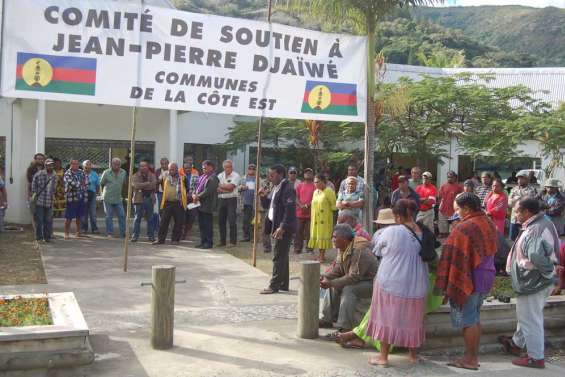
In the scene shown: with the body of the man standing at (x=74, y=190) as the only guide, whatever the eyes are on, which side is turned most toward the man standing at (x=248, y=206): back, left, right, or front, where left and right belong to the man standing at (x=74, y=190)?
left

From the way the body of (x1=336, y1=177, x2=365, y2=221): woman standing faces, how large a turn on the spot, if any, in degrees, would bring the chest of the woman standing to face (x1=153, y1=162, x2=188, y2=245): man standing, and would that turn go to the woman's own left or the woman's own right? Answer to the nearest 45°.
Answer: approximately 135° to the woman's own right

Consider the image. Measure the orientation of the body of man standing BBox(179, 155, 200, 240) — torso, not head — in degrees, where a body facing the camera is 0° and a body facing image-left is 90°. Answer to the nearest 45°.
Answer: approximately 0°

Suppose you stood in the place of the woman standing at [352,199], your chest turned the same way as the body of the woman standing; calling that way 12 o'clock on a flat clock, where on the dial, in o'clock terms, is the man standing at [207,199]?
The man standing is roughly at 4 o'clock from the woman standing.

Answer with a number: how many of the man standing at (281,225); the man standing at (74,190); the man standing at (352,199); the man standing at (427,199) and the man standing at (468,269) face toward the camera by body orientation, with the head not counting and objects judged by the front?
3

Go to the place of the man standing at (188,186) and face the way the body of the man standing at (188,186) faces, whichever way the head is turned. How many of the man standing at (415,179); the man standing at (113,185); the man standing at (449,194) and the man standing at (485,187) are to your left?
3

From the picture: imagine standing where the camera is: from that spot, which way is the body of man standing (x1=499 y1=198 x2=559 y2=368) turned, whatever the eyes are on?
to the viewer's left

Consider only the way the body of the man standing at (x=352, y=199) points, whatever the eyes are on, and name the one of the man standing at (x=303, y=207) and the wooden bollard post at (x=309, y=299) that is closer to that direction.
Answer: the wooden bollard post

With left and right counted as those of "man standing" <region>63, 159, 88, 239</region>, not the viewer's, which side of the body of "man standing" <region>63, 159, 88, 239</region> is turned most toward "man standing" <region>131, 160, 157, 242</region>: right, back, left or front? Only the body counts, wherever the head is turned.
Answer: left

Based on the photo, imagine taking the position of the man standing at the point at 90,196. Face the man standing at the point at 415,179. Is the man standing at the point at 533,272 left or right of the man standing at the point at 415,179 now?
right

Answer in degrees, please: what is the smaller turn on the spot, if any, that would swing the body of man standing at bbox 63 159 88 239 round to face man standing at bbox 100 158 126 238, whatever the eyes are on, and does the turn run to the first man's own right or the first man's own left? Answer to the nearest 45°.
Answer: approximately 90° to the first man's own left
